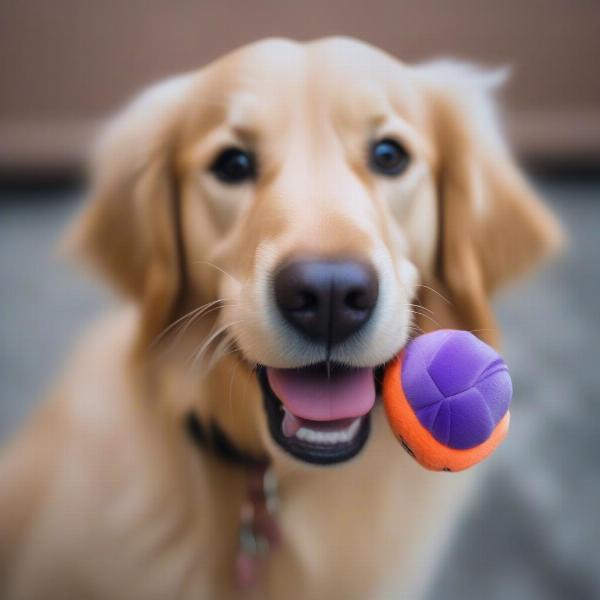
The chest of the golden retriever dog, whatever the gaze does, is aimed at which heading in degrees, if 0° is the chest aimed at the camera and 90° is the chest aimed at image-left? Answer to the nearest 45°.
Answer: approximately 0°
